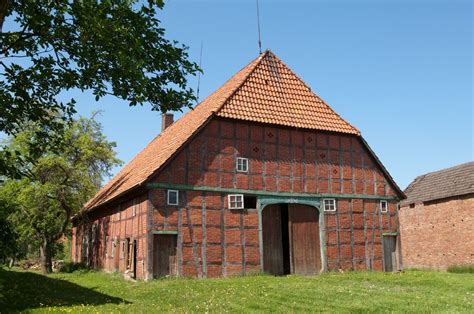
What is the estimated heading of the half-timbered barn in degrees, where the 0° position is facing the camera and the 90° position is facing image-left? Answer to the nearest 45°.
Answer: approximately 315°

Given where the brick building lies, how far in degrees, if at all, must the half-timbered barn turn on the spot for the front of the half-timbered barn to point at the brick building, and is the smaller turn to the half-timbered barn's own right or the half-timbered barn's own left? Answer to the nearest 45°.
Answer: approximately 90° to the half-timbered barn's own left

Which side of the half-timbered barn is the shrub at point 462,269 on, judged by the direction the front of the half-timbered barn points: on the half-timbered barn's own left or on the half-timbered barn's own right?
on the half-timbered barn's own left

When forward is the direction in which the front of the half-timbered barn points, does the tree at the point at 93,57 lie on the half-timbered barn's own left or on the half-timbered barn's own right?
on the half-timbered barn's own right

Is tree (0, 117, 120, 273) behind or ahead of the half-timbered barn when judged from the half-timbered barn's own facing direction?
behind

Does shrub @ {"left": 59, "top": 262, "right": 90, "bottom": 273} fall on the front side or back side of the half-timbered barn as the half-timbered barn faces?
on the back side
